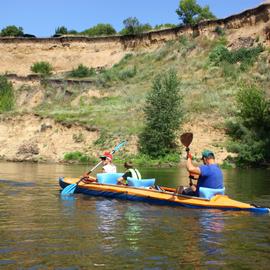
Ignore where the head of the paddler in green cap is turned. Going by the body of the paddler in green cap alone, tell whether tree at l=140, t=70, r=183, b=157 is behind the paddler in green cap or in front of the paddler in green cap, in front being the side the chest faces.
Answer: in front

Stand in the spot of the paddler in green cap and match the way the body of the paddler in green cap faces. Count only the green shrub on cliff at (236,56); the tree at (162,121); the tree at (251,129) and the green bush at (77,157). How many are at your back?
0

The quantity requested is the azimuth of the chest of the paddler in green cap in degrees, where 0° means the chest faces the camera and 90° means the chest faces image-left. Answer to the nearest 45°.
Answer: approximately 135°

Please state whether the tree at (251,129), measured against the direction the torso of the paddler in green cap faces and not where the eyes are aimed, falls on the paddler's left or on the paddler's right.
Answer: on the paddler's right

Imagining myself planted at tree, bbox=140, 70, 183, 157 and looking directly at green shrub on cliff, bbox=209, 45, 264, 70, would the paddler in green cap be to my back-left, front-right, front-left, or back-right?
back-right

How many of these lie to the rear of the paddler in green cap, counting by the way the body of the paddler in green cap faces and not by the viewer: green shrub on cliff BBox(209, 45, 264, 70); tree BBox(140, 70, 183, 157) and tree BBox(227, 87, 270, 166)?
0

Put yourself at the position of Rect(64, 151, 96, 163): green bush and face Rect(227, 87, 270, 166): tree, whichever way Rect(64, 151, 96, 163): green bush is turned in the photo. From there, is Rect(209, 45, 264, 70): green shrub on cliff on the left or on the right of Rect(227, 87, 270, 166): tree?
left

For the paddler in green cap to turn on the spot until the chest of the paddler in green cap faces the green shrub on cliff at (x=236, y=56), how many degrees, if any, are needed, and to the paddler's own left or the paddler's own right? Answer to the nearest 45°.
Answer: approximately 45° to the paddler's own right
